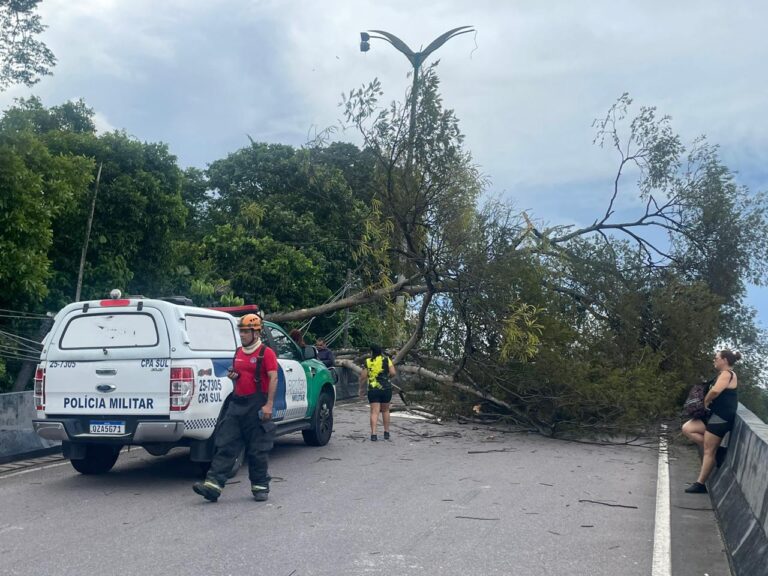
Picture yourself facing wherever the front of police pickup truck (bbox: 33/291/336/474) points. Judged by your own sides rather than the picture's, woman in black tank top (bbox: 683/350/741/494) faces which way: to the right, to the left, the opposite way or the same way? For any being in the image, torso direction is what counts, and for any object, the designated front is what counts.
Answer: to the left

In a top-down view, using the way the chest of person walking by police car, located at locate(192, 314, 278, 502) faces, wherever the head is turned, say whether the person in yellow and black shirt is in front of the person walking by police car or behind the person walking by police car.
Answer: behind

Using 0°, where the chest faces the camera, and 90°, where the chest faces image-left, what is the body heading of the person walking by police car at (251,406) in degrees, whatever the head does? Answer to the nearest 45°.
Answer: approximately 45°

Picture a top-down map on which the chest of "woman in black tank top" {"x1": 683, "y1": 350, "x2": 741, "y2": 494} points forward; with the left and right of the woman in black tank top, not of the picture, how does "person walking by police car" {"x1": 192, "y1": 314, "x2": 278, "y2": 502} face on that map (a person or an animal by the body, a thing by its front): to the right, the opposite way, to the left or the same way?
to the left

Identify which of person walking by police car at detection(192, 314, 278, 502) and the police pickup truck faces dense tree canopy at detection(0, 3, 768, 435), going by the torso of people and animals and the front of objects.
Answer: the police pickup truck

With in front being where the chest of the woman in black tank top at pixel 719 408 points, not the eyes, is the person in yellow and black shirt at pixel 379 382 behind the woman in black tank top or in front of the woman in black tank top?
in front

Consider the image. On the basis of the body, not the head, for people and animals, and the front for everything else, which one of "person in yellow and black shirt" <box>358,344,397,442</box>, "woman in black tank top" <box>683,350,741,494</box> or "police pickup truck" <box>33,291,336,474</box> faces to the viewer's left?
the woman in black tank top

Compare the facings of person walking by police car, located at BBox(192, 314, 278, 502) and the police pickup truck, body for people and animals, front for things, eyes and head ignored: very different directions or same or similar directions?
very different directions

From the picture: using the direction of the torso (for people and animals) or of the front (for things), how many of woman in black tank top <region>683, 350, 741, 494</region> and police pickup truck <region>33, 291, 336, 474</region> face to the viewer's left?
1

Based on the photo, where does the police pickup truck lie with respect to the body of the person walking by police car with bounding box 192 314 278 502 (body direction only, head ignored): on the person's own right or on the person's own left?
on the person's own right

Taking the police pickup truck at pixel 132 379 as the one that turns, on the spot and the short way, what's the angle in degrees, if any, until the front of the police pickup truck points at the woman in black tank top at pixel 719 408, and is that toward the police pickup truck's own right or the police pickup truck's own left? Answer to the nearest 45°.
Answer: approximately 45° to the police pickup truck's own right
